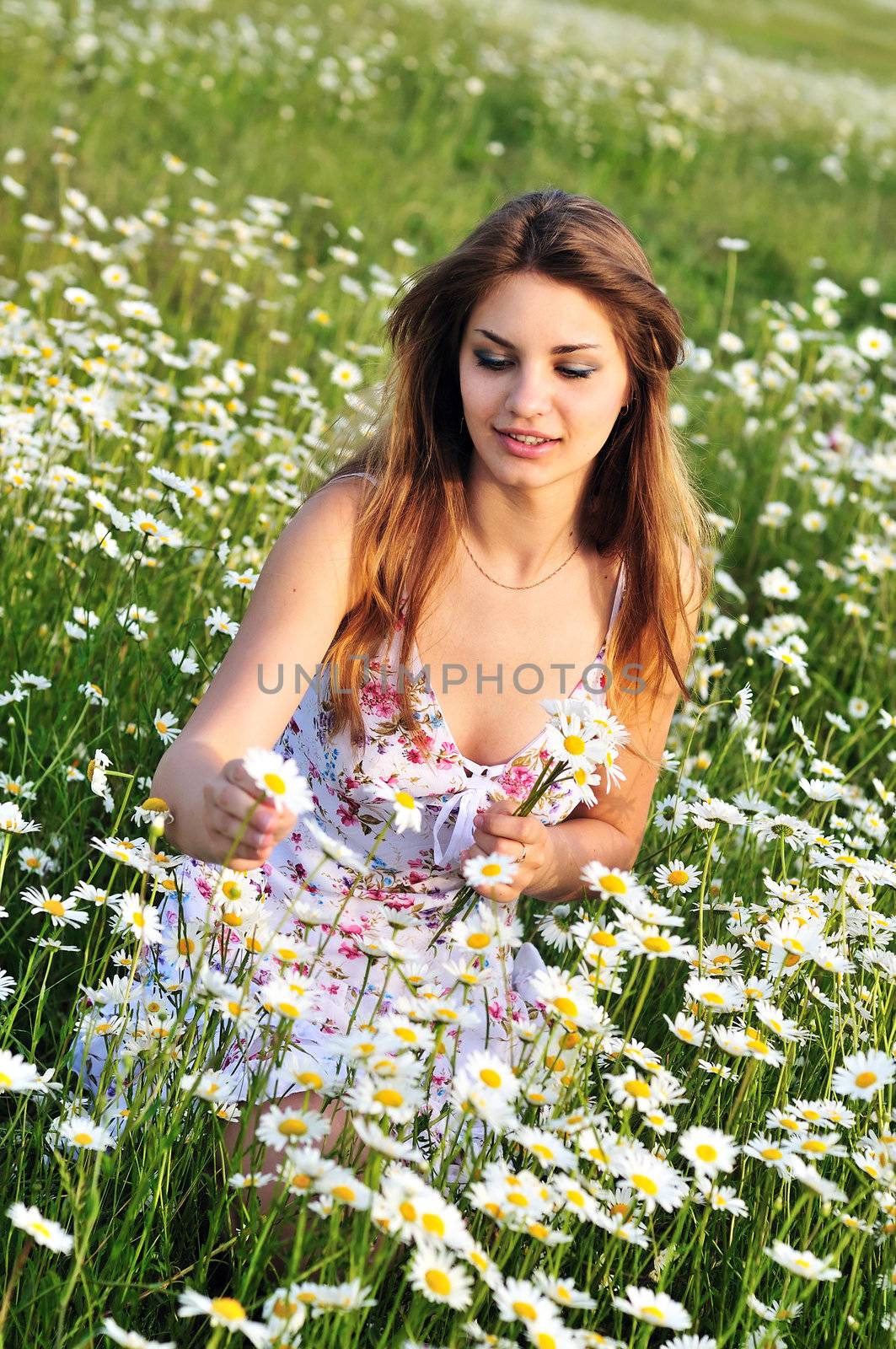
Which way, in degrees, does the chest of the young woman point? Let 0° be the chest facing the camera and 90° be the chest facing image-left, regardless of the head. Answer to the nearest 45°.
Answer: approximately 0°

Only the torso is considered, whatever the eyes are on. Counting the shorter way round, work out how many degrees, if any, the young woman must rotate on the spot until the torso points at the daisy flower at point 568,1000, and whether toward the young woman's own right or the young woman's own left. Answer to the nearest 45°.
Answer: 0° — they already face it

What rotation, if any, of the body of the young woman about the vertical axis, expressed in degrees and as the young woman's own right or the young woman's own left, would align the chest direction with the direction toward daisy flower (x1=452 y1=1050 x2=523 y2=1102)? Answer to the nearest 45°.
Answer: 0° — they already face it

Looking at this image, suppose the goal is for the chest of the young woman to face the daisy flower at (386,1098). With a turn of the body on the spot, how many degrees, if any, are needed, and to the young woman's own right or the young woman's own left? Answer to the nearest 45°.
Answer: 0° — they already face it

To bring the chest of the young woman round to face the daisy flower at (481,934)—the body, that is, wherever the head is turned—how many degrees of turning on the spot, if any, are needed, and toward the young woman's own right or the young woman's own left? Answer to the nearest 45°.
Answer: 0° — they already face it
